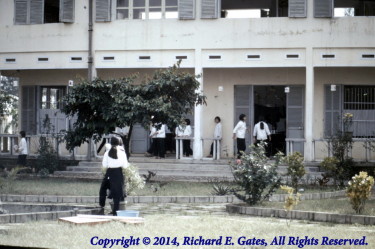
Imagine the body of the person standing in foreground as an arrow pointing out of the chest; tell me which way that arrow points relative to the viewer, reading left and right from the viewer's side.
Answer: facing away from the viewer

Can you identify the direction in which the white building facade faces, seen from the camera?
facing the viewer

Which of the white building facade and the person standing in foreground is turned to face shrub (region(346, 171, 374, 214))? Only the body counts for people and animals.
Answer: the white building facade

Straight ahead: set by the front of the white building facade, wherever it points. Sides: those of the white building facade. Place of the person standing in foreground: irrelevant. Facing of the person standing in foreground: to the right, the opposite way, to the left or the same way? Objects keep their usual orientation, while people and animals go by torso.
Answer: the opposite way

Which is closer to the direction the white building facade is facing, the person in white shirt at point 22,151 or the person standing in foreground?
the person standing in foreground

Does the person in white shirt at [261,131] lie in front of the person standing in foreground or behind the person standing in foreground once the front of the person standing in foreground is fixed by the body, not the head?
in front

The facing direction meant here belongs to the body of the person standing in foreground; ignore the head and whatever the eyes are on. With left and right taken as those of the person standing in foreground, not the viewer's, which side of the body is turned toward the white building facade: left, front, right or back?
front

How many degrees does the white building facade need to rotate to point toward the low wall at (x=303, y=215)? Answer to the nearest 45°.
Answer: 0° — it already faces it

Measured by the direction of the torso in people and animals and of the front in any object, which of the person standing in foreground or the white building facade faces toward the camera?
the white building facade

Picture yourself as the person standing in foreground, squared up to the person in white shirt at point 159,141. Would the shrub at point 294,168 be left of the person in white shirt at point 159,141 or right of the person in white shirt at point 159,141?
right
